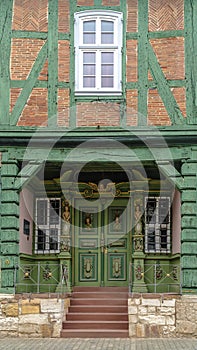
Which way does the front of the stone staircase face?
toward the camera

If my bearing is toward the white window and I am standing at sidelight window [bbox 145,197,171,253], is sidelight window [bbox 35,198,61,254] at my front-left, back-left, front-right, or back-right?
front-right

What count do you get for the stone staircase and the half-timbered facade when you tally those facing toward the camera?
2

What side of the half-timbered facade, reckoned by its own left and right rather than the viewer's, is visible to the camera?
front

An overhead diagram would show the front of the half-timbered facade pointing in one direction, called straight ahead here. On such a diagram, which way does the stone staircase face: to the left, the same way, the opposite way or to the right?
the same way
